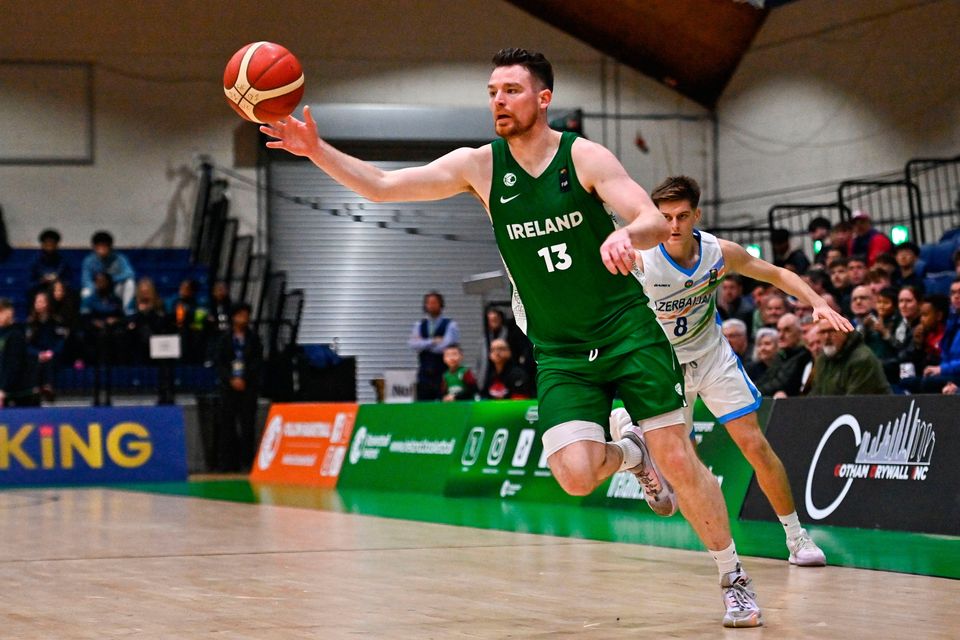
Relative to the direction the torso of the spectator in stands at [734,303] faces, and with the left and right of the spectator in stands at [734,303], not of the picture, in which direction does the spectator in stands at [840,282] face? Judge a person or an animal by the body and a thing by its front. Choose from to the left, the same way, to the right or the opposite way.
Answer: the same way

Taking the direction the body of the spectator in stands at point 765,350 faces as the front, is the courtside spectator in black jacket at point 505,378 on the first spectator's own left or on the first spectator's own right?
on the first spectator's own right

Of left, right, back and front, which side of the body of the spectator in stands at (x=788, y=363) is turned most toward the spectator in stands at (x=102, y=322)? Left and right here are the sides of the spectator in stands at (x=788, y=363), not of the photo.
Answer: right

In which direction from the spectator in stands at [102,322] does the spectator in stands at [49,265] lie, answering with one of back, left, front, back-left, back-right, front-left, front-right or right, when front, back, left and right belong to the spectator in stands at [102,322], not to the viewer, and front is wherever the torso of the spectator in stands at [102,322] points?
back-right

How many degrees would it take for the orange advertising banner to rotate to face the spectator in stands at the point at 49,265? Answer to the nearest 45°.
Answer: approximately 135° to its right

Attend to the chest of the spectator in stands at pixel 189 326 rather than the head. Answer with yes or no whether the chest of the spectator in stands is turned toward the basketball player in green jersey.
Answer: yes

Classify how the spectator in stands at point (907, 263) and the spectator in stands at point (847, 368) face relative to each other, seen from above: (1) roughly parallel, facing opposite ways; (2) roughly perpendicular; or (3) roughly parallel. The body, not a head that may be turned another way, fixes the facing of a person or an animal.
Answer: roughly parallel

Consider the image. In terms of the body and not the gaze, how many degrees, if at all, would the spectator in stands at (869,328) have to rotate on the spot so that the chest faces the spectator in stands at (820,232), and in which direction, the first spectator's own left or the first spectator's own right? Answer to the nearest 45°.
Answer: approximately 135° to the first spectator's own right

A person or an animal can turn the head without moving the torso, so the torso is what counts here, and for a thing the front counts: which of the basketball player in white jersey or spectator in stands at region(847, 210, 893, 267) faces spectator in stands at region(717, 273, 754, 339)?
spectator in stands at region(847, 210, 893, 267)

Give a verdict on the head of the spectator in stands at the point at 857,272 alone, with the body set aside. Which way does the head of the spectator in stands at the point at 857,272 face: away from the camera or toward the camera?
toward the camera

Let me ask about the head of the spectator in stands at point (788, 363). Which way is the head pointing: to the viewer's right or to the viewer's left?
to the viewer's left

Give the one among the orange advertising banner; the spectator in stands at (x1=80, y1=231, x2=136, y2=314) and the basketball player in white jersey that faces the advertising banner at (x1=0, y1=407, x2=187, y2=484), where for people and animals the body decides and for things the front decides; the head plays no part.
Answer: the spectator in stands

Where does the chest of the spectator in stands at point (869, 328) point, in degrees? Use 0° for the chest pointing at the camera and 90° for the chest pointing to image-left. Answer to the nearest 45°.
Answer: approximately 45°

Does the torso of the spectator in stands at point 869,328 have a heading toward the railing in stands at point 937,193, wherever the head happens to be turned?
no

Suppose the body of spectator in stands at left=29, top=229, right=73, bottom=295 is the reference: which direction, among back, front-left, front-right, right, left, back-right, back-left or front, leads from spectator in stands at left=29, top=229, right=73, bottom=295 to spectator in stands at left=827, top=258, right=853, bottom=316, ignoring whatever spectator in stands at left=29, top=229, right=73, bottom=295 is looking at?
front-left

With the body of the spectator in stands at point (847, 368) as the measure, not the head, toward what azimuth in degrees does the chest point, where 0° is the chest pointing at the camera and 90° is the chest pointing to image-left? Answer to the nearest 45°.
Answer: approximately 45°

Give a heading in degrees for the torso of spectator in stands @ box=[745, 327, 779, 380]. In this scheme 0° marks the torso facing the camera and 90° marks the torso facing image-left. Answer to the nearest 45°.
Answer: approximately 45°

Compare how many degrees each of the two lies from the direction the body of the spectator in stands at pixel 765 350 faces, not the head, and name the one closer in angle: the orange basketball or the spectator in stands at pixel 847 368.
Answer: the orange basketball

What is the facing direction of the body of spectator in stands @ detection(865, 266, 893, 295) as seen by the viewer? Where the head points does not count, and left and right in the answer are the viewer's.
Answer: facing the viewer and to the left of the viewer

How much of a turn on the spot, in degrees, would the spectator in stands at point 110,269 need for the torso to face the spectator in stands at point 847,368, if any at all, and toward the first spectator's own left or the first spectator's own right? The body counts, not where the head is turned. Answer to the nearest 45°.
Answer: approximately 45° to the first spectator's own left

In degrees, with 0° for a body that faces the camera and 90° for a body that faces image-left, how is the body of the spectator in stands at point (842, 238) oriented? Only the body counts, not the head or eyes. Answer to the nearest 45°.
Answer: approximately 45°

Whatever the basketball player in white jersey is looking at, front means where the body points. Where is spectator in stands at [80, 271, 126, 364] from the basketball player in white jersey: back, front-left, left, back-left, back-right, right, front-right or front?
right

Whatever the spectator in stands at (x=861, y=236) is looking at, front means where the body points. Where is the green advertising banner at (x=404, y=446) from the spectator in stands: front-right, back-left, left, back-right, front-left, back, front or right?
front

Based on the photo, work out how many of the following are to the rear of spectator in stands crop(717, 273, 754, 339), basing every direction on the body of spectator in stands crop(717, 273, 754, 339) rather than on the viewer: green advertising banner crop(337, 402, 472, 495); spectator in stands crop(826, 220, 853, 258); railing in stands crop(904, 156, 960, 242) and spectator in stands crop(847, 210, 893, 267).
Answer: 3

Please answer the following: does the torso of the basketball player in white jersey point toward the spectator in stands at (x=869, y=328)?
no
